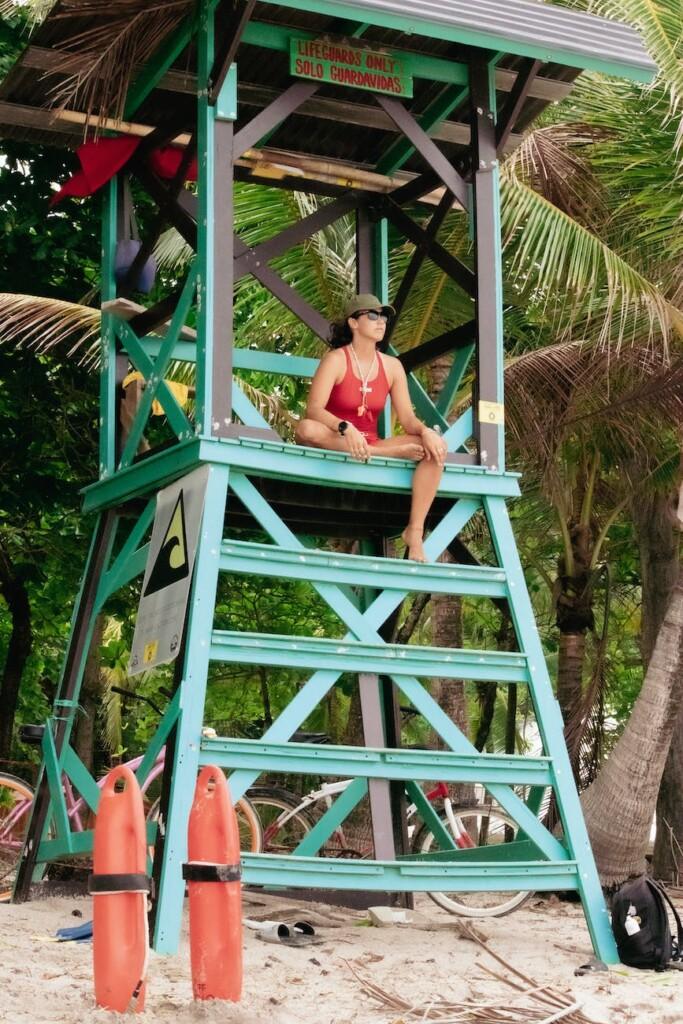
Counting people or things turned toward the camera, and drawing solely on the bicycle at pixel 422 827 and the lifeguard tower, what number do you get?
1

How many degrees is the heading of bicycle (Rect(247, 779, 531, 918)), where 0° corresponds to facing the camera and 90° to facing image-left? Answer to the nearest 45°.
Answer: approximately 270°

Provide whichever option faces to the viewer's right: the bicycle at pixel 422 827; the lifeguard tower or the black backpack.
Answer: the bicycle

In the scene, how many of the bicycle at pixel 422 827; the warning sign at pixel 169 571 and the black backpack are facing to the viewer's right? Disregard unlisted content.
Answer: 1

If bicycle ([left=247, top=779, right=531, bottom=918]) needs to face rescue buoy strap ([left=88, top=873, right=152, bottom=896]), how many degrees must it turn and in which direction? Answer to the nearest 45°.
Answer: approximately 90° to its right

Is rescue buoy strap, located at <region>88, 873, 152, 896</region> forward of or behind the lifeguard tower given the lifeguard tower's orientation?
forward

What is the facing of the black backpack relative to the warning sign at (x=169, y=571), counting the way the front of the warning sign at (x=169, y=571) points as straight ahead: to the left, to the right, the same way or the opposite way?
the same way

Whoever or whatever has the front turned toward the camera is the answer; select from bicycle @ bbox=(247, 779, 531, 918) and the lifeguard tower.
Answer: the lifeguard tower

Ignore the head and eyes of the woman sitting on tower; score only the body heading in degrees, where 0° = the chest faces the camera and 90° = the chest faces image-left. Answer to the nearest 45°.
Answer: approximately 315°

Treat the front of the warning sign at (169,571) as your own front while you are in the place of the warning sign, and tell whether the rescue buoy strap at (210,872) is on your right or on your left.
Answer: on your left

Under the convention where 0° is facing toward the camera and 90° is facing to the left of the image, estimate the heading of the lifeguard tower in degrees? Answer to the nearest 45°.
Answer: approximately 0°

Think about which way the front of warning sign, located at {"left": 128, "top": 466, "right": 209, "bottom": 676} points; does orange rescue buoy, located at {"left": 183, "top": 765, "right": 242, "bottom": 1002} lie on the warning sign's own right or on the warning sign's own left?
on the warning sign's own left

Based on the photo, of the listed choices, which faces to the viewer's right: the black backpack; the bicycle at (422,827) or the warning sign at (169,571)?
the bicycle

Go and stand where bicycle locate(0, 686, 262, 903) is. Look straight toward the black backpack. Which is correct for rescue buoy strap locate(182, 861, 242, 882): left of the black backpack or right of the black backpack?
right

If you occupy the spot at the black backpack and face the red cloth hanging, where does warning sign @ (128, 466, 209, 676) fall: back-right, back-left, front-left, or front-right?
front-left
